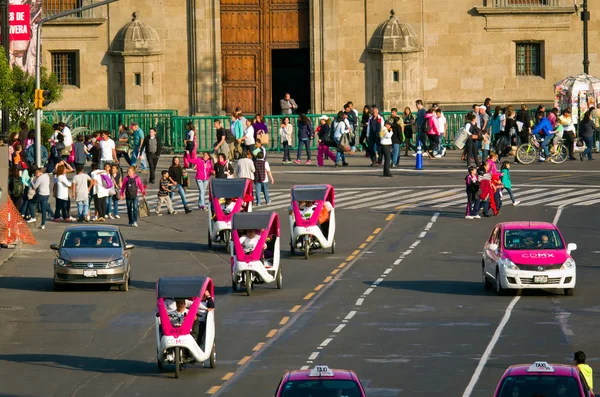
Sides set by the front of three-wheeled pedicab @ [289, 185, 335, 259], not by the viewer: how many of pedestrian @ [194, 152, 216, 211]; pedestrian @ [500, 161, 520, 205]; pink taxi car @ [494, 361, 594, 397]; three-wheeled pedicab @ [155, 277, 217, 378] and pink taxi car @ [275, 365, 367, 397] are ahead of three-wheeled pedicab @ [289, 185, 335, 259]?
3

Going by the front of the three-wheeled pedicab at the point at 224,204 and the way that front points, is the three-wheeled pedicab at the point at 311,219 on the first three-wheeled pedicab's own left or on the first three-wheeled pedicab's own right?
on the first three-wheeled pedicab's own left

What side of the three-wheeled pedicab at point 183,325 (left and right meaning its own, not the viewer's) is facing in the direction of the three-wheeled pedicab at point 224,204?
back

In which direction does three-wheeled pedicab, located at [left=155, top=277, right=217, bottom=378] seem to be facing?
toward the camera

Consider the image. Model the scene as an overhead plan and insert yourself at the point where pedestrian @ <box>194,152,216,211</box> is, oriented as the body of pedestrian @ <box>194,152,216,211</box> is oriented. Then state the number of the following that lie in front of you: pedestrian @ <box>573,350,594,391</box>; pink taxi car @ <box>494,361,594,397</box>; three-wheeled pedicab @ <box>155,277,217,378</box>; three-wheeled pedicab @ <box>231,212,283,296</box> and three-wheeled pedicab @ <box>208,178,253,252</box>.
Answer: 5

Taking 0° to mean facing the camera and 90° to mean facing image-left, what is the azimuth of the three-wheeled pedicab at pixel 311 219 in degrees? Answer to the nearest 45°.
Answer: approximately 0°

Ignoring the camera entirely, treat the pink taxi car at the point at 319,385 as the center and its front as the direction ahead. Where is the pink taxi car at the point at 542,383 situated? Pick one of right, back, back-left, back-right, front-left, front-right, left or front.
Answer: left

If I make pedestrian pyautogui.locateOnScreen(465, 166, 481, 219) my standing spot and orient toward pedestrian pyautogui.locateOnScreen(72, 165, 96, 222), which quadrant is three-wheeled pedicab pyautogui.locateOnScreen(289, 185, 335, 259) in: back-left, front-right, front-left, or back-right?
front-left

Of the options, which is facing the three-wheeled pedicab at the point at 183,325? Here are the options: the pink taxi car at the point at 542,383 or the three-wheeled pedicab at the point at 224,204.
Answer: the three-wheeled pedicab at the point at 224,204

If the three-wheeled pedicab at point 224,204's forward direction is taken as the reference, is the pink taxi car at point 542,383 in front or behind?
in front

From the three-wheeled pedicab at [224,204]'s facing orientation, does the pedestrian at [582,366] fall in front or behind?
in front

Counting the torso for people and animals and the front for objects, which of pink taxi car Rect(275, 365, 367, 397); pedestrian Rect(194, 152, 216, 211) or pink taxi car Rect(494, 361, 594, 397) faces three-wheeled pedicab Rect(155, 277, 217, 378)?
the pedestrian

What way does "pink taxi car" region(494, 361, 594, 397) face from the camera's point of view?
toward the camera

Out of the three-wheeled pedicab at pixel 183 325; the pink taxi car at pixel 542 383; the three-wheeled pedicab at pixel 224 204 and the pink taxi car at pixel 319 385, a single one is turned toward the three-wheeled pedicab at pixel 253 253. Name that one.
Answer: the three-wheeled pedicab at pixel 224 204
